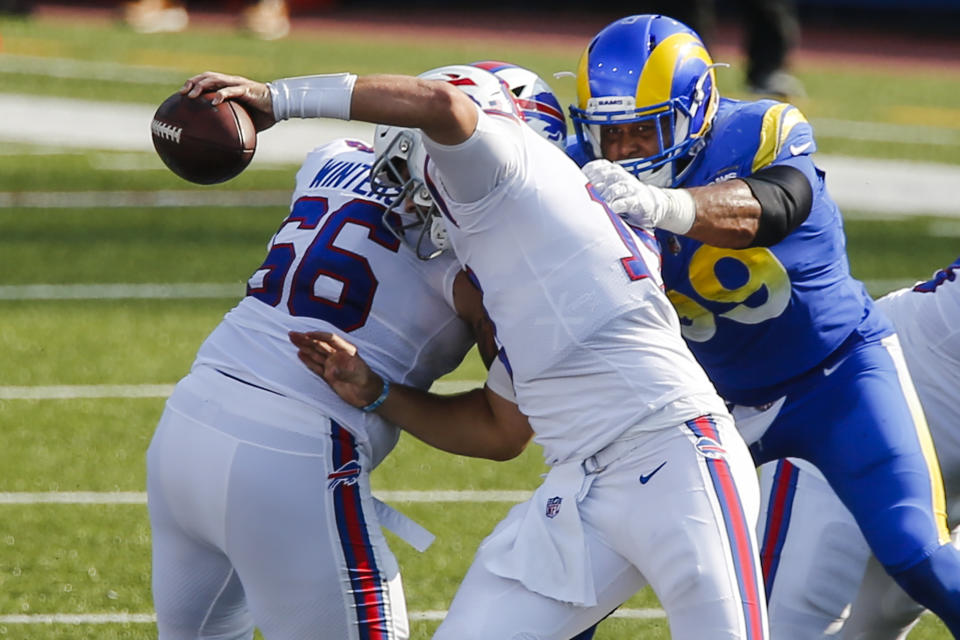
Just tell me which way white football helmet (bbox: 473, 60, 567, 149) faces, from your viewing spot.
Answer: facing away from the viewer and to the right of the viewer
